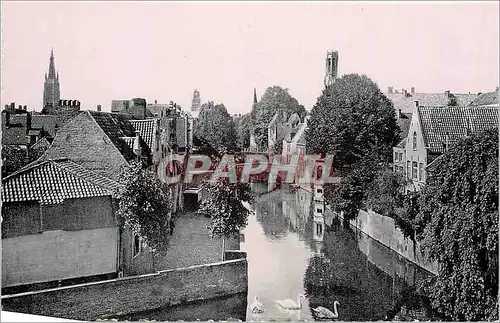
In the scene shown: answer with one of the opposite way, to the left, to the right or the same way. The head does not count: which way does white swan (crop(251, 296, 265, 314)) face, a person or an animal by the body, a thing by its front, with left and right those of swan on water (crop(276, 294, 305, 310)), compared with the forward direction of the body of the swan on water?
to the left

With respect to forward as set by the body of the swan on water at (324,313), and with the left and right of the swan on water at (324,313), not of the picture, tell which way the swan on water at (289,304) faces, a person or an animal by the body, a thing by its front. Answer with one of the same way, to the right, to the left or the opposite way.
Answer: the same way

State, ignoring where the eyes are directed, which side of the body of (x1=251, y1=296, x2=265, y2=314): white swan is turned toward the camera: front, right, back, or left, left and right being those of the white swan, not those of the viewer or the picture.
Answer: back

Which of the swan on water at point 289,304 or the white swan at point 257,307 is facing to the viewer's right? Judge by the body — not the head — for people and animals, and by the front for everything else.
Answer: the swan on water

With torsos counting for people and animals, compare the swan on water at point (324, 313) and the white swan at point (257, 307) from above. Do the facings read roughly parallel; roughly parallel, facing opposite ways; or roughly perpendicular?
roughly perpendicular

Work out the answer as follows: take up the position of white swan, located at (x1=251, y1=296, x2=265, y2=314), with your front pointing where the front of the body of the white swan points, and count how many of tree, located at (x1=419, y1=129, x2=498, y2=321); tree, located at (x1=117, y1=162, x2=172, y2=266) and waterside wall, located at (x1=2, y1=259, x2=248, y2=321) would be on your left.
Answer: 2
